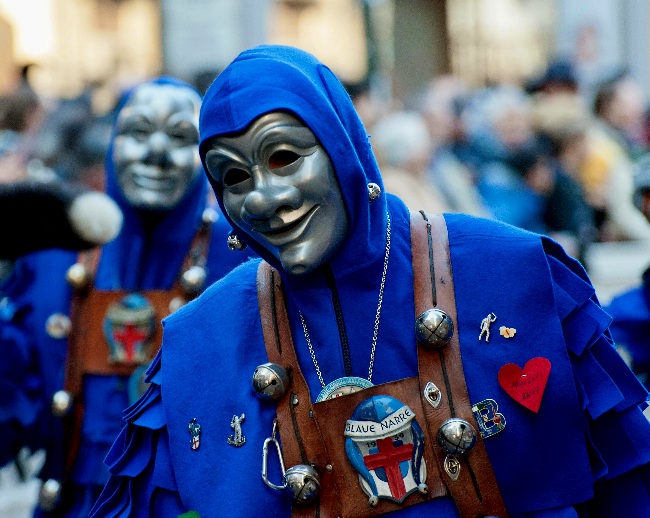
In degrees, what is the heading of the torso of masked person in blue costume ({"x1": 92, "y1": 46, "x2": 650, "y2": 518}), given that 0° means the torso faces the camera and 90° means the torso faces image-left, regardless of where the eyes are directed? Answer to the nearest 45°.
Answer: approximately 0°

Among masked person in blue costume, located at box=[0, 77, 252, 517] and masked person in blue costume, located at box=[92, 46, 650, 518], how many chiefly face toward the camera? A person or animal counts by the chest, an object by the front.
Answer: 2

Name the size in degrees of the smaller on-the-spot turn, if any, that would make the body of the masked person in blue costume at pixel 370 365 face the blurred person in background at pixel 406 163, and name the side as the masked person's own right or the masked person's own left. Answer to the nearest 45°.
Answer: approximately 180°

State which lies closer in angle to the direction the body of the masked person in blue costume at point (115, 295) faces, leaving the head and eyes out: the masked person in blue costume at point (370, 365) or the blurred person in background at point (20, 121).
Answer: the masked person in blue costume

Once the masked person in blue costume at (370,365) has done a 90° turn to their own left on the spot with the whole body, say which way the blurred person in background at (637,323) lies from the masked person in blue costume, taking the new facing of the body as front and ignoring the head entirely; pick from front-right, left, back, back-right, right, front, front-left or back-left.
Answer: front-left

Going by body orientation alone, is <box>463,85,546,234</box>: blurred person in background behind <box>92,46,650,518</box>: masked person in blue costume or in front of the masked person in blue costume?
behind

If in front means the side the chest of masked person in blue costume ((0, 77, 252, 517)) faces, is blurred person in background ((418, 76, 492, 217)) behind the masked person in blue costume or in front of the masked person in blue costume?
behind

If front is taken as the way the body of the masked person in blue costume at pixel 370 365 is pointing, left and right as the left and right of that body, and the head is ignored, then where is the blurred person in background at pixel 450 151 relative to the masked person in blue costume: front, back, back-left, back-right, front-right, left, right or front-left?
back

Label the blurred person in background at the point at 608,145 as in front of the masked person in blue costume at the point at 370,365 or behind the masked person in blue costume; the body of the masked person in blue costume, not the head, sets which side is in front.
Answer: behind

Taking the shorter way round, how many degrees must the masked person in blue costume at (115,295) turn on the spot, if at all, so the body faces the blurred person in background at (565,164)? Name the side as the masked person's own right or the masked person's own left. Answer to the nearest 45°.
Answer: approximately 135° to the masked person's own left

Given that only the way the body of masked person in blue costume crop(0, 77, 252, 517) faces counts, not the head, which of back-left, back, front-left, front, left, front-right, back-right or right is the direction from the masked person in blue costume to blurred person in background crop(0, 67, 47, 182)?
back

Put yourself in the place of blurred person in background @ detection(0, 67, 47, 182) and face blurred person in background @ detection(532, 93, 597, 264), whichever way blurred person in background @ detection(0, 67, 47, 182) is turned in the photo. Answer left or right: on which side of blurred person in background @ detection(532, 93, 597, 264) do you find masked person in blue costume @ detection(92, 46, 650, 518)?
right
